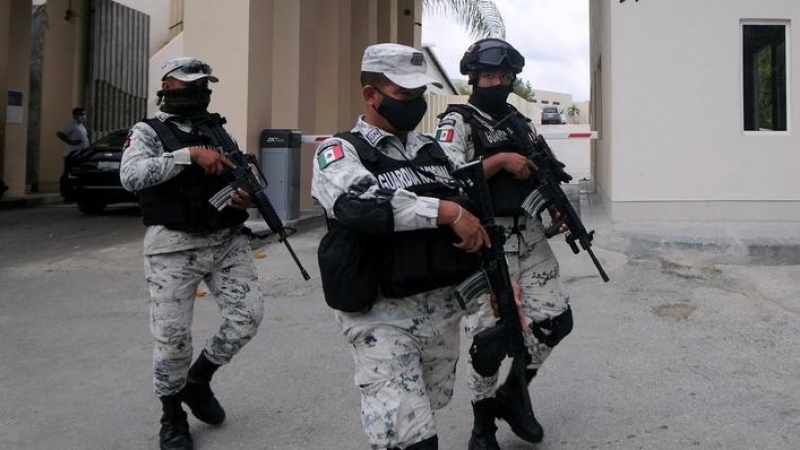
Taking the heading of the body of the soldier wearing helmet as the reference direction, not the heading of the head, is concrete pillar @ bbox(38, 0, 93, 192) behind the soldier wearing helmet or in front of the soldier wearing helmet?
behind

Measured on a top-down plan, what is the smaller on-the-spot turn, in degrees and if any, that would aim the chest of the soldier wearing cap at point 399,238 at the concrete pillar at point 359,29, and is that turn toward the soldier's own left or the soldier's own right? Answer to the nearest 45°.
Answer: approximately 135° to the soldier's own left

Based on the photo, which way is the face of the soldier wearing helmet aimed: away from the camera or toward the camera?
toward the camera

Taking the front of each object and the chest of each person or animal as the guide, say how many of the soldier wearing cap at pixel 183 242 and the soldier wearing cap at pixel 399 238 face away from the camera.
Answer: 0

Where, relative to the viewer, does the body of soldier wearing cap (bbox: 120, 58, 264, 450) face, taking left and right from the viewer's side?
facing the viewer and to the right of the viewer

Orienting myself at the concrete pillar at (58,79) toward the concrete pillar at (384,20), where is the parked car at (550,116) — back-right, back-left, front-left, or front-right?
front-left

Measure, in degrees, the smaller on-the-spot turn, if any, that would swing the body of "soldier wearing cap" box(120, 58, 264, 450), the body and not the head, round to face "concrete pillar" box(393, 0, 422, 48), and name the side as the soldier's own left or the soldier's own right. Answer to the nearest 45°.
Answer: approximately 135° to the soldier's own left

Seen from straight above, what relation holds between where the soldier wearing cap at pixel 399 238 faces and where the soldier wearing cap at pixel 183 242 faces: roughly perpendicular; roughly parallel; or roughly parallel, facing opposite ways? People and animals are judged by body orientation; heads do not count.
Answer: roughly parallel

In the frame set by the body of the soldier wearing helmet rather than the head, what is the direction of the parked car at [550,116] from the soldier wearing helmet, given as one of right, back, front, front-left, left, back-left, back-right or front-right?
back-left

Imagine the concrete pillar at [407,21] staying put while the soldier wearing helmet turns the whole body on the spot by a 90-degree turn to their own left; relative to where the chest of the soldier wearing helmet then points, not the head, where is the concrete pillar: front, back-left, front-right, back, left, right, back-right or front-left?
front-left

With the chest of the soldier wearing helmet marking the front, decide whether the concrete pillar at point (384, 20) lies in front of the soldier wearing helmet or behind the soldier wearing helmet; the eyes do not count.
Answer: behind

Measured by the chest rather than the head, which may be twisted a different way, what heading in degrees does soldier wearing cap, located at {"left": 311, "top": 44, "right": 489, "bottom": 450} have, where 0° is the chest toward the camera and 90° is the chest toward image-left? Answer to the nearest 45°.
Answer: approximately 315°

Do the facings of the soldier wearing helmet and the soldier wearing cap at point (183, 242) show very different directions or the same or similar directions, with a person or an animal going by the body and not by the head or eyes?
same or similar directions

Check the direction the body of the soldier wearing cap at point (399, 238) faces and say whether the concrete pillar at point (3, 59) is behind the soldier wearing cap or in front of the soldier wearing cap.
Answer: behind
